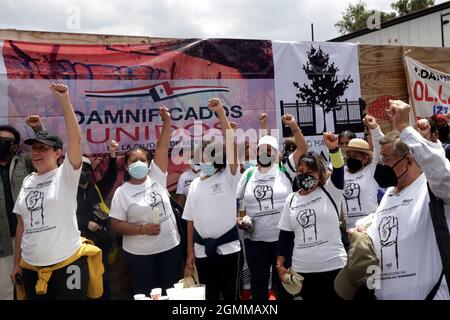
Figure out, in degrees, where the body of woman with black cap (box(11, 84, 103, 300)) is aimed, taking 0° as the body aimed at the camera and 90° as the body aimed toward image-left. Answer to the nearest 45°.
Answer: approximately 45°

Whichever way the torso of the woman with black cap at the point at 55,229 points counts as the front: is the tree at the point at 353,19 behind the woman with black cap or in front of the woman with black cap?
behind

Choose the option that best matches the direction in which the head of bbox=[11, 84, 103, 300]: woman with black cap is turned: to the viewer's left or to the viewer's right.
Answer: to the viewer's left

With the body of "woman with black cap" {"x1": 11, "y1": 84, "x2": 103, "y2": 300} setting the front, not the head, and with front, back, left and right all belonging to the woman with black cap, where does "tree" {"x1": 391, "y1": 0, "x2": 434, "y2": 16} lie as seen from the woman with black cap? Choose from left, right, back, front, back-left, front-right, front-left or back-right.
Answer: back
